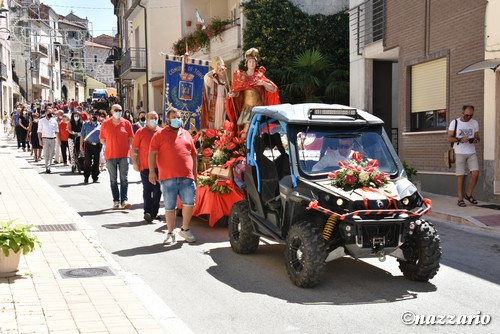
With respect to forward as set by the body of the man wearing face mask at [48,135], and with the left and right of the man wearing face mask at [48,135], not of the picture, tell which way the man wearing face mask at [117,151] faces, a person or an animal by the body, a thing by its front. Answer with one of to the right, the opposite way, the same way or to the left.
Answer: the same way

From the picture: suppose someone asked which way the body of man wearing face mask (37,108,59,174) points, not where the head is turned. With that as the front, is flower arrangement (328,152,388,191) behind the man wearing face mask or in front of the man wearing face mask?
in front

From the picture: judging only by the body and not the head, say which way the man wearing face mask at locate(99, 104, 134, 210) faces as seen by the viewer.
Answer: toward the camera

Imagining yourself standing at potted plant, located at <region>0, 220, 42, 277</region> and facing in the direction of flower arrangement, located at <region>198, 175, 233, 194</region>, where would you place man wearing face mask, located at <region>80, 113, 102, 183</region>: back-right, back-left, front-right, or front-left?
front-left

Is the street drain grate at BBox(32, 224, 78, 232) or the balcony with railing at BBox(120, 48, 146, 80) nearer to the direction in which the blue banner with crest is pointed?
the street drain grate

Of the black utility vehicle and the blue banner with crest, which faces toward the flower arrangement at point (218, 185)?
the blue banner with crest

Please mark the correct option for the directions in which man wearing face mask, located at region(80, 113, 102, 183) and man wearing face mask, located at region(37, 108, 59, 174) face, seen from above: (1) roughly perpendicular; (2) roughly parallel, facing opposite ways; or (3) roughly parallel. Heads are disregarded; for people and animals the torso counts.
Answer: roughly parallel

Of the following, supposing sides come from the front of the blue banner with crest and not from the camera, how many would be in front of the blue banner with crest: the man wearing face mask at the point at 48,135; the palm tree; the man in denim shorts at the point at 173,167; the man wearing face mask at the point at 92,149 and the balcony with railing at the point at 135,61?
1

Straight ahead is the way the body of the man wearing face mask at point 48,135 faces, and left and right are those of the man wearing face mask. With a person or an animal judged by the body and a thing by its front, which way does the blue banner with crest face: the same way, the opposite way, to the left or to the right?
the same way

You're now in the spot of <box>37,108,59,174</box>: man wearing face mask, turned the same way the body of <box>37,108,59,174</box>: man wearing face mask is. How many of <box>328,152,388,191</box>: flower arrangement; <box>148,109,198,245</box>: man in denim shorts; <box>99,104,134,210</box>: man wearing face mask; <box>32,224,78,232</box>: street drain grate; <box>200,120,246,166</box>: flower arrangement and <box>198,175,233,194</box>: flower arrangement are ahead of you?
6

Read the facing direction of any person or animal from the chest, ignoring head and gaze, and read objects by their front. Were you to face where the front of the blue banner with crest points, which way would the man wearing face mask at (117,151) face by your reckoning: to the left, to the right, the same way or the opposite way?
the same way

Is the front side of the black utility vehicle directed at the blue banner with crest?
no

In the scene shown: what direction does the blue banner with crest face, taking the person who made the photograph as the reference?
facing the viewer

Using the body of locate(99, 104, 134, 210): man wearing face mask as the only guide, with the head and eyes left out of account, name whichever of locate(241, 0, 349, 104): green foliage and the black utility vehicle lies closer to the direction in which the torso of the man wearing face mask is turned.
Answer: the black utility vehicle

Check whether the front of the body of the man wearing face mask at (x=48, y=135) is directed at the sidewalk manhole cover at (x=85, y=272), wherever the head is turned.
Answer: yes

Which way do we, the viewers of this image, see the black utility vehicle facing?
facing the viewer and to the right of the viewer

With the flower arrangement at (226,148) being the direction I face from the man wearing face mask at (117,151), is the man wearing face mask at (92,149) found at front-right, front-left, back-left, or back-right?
back-left

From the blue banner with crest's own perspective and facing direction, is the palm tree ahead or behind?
behind

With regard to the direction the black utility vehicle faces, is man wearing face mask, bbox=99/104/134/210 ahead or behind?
behind

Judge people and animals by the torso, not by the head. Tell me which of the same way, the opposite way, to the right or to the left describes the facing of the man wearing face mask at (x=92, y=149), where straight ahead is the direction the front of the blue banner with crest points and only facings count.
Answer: the same way
